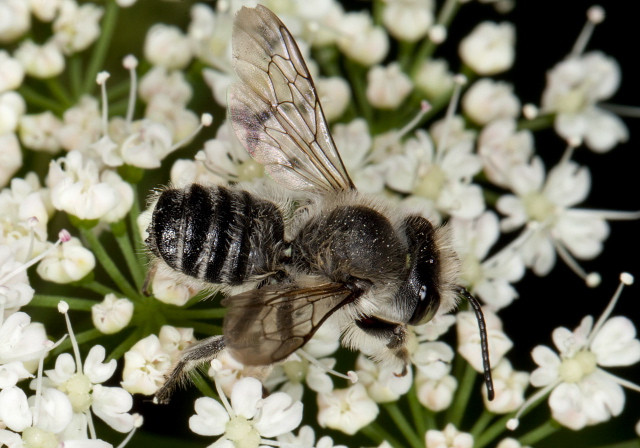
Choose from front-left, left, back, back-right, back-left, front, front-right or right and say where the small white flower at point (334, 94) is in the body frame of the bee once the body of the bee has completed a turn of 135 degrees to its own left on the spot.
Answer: front-right

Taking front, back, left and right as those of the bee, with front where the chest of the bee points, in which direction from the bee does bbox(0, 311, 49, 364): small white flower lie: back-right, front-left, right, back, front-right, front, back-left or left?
back

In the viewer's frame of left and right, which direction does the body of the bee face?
facing to the right of the viewer

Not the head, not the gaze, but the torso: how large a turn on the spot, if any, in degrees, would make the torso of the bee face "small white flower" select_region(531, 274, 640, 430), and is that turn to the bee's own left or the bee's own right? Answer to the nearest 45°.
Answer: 0° — it already faces it

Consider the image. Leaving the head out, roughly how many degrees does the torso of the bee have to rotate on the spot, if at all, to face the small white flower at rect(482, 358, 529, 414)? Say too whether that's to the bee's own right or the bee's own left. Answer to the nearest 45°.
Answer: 0° — it already faces it

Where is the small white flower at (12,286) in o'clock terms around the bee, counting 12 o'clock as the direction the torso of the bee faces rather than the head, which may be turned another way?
The small white flower is roughly at 6 o'clock from the bee.

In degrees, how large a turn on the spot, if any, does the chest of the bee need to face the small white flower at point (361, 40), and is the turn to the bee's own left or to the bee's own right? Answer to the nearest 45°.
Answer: approximately 90° to the bee's own left

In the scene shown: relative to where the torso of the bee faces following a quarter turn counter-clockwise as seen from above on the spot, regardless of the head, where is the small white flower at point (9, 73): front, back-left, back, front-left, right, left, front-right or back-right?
front-left

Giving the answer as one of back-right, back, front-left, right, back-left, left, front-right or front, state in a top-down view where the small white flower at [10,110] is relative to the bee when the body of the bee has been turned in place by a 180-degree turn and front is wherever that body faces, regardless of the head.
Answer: front-right

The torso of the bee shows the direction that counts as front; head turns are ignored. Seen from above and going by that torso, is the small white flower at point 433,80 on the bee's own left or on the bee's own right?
on the bee's own left

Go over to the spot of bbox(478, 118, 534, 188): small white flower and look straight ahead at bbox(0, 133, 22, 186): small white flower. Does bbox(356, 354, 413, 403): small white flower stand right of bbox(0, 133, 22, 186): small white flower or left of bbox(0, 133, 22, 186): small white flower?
left

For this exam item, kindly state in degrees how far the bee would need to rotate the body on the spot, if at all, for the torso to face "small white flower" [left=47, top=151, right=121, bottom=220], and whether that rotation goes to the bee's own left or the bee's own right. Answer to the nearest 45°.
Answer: approximately 135° to the bee's own left
